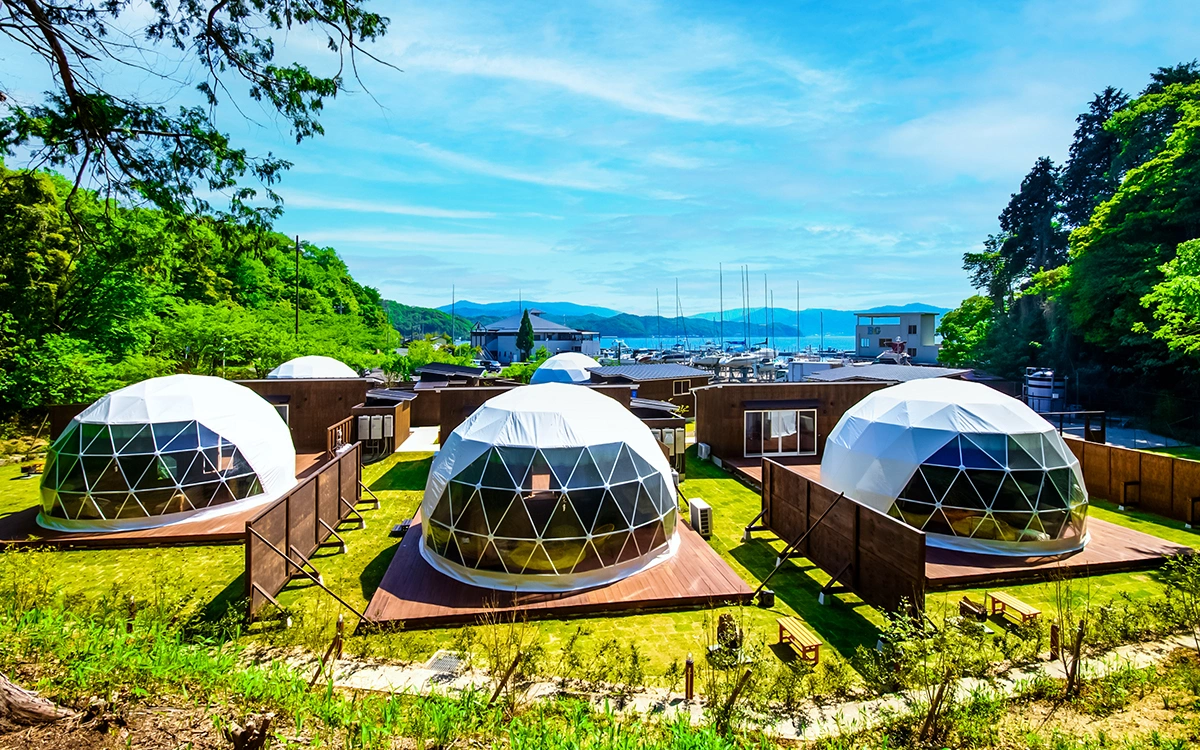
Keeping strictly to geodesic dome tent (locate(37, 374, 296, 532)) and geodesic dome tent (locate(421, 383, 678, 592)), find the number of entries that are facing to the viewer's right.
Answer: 0

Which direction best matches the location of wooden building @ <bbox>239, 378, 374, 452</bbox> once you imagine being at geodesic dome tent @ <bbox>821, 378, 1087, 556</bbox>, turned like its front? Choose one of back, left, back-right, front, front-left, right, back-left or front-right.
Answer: back-right

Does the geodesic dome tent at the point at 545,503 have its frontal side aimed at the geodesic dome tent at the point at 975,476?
no

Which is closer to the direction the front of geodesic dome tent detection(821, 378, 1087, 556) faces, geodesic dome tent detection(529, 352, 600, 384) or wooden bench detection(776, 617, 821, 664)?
the wooden bench

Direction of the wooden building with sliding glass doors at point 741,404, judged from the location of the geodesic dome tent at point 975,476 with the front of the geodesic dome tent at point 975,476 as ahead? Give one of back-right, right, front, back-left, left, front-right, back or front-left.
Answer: back

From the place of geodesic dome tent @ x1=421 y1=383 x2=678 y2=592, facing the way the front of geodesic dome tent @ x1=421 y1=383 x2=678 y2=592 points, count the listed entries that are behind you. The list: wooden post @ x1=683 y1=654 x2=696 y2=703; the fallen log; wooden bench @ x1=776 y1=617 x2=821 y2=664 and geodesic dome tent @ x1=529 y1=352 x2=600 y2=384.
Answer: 1

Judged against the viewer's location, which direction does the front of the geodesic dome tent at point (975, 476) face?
facing the viewer and to the right of the viewer

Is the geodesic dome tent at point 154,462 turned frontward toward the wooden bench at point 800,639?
no

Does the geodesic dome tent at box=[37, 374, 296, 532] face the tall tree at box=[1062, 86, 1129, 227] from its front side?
no

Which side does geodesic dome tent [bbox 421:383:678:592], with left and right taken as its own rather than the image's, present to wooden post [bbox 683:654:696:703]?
front

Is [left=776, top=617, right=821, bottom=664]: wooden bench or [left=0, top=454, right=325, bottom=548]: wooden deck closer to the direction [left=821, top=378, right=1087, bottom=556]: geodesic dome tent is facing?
the wooden bench

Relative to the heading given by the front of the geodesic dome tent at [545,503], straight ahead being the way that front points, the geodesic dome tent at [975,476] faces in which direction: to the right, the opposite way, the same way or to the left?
the same way

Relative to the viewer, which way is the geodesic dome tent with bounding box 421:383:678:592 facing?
toward the camera

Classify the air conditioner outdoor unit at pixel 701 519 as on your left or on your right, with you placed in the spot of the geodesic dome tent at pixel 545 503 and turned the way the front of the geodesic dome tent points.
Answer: on your left

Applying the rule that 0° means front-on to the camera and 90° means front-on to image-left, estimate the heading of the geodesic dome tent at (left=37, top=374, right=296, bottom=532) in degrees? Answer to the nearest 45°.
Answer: approximately 45°

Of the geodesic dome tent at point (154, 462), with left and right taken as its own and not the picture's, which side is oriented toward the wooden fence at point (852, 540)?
left

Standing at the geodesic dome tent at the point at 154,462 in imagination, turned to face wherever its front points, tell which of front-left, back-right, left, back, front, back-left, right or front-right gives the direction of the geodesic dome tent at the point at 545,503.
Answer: left
